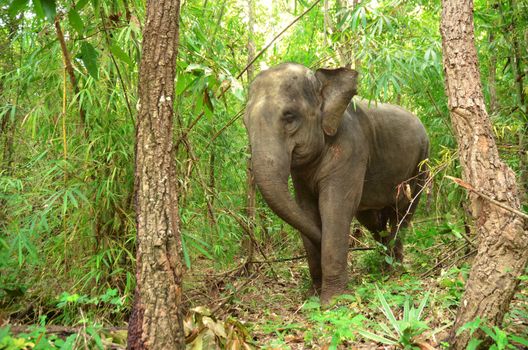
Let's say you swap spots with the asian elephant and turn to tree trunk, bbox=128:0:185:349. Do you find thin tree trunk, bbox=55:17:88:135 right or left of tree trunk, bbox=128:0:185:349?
right

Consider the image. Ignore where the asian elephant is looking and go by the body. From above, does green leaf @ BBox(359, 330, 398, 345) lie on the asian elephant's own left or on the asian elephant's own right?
on the asian elephant's own left

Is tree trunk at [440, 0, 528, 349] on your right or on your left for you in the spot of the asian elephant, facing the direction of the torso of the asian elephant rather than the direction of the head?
on your left

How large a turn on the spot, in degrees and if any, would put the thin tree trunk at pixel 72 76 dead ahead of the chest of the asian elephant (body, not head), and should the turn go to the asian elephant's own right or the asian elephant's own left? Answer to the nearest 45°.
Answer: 0° — it already faces it

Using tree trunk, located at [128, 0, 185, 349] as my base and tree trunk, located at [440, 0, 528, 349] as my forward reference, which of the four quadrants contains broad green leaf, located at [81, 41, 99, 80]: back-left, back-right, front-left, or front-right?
back-left

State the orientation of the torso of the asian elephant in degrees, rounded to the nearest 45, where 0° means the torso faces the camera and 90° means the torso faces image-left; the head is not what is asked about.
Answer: approximately 45°

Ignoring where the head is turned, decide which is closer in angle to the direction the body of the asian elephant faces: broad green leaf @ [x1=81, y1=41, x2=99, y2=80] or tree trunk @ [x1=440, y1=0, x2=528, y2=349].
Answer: the broad green leaf

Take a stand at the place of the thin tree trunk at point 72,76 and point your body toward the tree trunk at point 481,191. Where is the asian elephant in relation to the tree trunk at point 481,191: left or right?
left

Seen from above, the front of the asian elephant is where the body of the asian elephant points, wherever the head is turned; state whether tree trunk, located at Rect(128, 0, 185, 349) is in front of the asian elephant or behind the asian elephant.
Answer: in front
